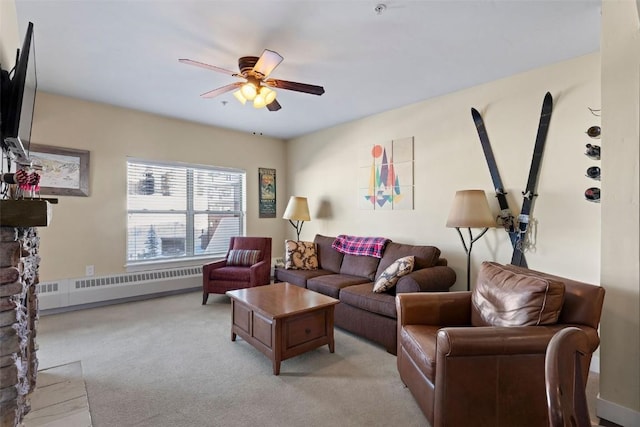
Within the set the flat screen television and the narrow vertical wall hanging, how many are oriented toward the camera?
1

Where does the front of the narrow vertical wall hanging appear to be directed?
toward the camera

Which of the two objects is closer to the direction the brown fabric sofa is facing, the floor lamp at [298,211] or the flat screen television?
the flat screen television

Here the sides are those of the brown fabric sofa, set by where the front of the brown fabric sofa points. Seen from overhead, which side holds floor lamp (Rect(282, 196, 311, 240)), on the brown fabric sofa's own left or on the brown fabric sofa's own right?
on the brown fabric sofa's own right

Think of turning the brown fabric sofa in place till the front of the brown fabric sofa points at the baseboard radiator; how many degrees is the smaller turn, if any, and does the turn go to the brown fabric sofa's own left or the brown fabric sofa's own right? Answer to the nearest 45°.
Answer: approximately 45° to the brown fabric sofa's own right

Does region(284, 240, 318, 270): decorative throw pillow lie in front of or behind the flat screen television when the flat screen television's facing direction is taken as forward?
in front

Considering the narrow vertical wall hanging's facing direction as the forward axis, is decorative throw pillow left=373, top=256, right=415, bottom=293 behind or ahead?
ahead

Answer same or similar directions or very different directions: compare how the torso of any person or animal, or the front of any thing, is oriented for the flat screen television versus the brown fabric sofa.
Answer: very different directions

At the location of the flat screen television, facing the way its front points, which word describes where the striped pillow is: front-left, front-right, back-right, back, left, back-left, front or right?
front-left

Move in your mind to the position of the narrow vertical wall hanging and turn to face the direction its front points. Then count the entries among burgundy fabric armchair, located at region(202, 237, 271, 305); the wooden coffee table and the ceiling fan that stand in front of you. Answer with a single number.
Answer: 3

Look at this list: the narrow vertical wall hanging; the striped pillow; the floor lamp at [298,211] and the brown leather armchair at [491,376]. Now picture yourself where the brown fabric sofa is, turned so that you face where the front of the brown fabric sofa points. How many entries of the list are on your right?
3

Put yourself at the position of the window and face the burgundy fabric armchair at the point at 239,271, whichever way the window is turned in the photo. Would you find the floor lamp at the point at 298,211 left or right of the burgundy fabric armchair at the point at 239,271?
left

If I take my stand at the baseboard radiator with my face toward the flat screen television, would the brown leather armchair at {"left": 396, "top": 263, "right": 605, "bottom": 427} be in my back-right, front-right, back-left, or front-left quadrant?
front-left

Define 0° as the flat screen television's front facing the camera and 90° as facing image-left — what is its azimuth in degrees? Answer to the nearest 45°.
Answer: approximately 270°

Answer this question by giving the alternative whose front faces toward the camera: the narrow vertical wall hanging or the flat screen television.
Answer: the narrow vertical wall hanging

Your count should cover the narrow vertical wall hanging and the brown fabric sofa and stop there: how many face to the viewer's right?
0
